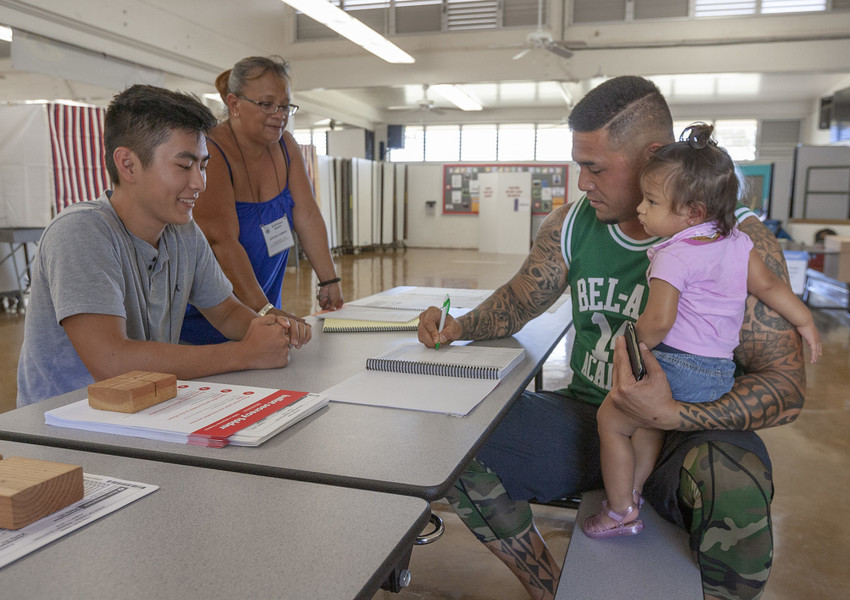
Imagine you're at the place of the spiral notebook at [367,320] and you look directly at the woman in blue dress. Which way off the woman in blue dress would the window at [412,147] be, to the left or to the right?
right

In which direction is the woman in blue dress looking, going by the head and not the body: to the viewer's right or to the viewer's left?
to the viewer's right

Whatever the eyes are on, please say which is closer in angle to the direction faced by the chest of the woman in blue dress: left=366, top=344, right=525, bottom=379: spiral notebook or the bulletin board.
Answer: the spiral notebook

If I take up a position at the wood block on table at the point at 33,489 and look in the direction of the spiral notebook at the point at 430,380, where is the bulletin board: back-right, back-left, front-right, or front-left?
front-left

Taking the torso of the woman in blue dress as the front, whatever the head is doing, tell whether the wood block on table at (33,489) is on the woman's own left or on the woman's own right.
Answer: on the woman's own right

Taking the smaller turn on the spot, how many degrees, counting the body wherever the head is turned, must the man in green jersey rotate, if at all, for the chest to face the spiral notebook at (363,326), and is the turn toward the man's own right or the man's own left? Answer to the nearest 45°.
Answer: approximately 45° to the man's own right

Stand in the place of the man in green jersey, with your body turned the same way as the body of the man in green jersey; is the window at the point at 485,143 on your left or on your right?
on your right

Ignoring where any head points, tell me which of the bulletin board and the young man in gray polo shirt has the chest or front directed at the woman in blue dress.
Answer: the bulletin board

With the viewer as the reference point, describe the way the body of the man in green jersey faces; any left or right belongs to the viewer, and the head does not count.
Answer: facing the viewer and to the left of the viewer

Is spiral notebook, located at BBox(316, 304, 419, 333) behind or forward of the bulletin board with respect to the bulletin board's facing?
forward

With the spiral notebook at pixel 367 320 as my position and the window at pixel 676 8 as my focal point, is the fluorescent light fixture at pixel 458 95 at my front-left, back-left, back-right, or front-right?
front-left

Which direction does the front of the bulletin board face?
toward the camera

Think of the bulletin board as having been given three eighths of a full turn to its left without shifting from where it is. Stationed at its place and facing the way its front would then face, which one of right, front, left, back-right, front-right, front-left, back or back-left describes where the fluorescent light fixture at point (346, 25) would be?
back-right

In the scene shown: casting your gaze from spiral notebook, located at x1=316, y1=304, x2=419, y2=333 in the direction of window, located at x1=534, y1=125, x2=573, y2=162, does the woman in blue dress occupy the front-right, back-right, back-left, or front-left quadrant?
front-left
